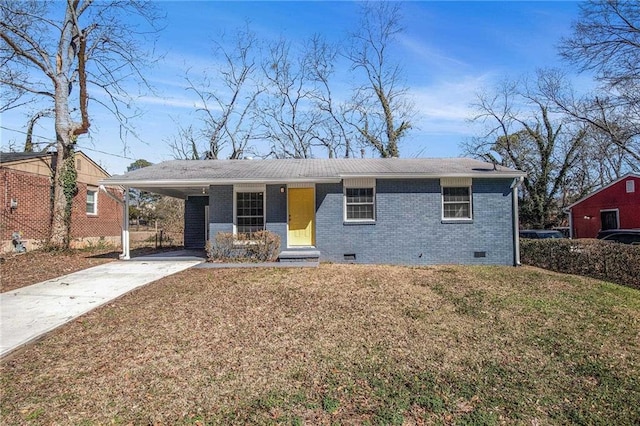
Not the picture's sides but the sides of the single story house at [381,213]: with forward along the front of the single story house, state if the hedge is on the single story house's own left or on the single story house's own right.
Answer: on the single story house's own left

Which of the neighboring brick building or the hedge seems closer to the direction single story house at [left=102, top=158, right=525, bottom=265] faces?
the hedge

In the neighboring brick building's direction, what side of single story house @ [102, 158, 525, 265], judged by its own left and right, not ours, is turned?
right

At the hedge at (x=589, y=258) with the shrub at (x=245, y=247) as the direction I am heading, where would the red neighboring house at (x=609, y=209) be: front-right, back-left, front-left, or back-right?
back-right

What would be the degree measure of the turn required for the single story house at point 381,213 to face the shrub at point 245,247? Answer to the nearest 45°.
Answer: approximately 90° to its right

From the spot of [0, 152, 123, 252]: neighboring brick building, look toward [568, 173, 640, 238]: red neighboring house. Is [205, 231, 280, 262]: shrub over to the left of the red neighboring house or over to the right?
right

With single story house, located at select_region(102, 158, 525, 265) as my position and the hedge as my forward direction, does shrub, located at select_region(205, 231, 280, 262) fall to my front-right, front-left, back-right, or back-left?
back-right

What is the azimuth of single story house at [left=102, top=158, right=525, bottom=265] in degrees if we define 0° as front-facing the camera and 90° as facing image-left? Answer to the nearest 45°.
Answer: approximately 0°
